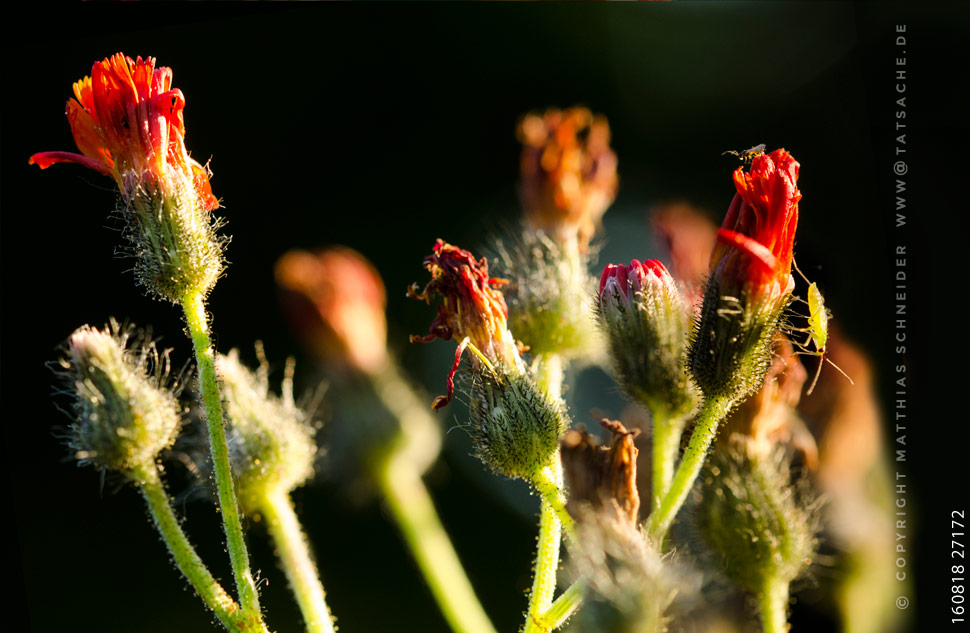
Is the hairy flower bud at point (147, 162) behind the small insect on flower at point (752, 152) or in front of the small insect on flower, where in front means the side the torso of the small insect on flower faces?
in front

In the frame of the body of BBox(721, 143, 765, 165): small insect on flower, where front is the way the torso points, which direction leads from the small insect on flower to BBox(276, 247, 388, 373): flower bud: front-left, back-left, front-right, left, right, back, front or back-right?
front-right

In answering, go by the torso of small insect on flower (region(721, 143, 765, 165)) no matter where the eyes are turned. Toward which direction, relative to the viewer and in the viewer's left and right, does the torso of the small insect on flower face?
facing to the left of the viewer
